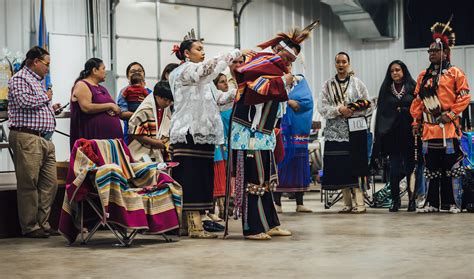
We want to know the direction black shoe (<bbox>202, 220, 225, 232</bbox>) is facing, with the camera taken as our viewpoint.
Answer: facing to the right of the viewer

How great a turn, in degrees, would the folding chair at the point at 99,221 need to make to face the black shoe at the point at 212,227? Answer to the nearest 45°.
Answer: approximately 45° to its left

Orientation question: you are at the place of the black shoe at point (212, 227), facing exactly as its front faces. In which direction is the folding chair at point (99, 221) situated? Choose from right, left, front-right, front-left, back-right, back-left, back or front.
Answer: back-right

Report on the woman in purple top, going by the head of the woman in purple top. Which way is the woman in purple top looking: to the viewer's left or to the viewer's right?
to the viewer's right
